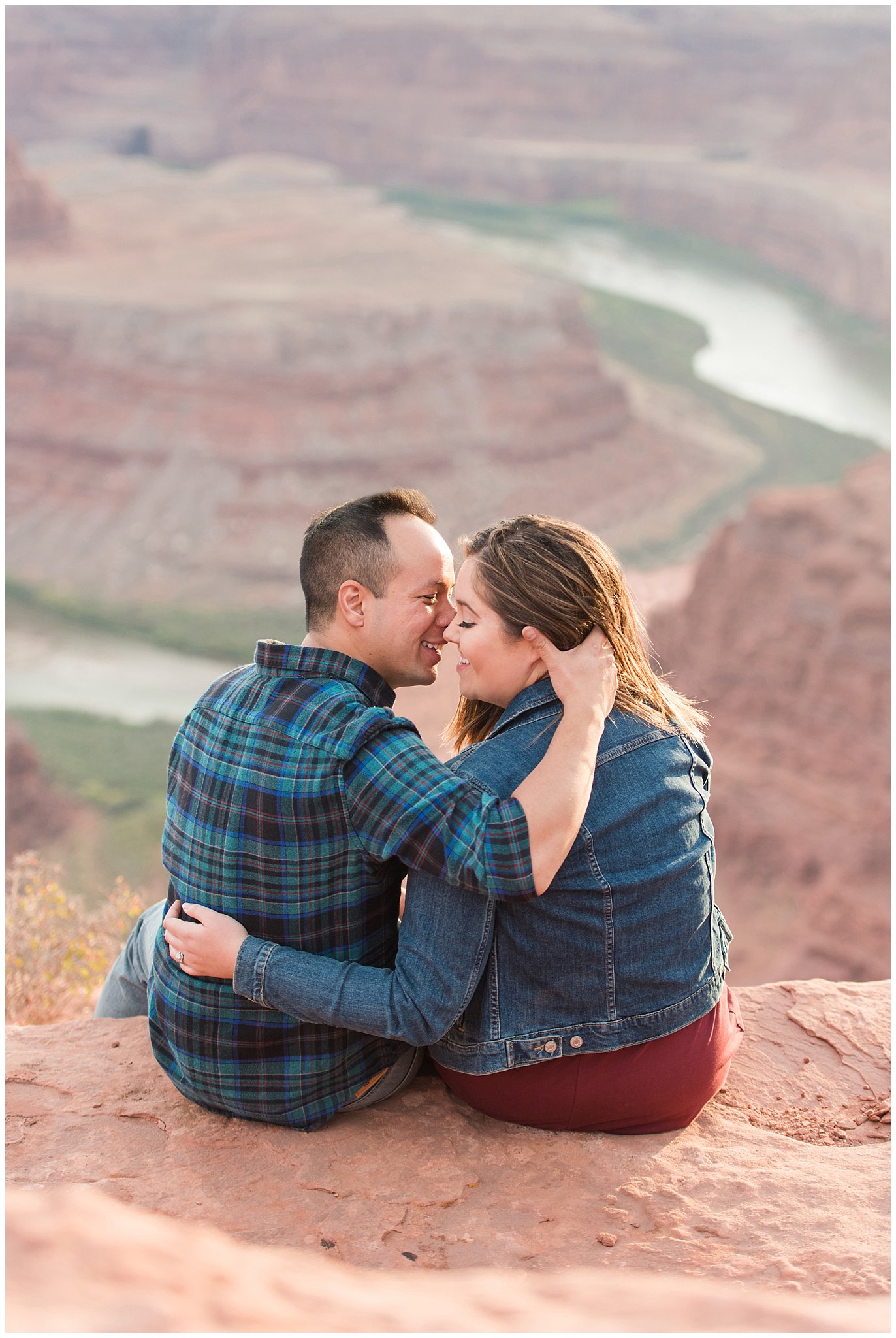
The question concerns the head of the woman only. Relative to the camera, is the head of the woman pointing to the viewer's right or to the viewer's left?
to the viewer's left

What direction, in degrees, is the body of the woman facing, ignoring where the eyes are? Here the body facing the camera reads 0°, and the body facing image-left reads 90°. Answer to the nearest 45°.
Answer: approximately 135°
